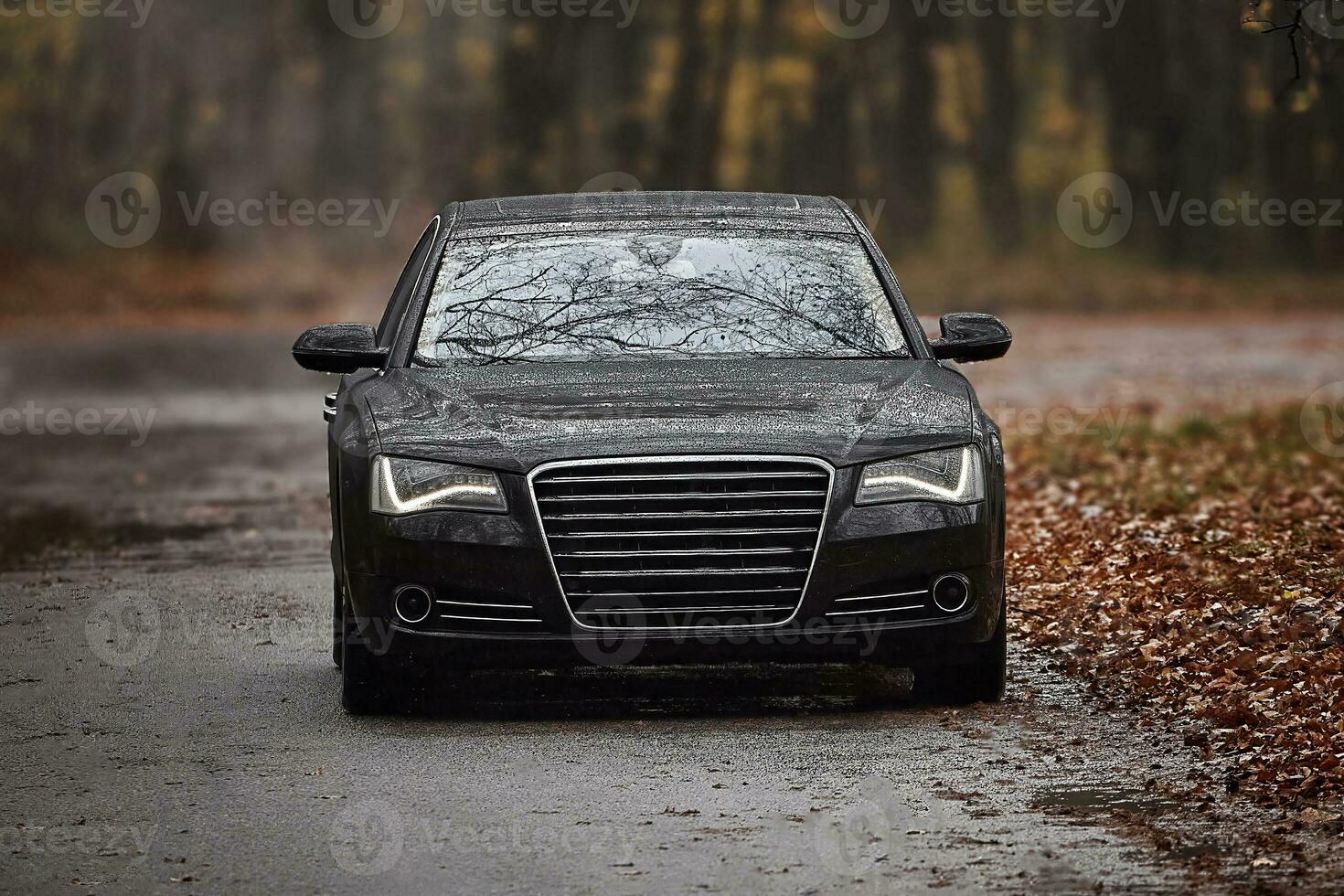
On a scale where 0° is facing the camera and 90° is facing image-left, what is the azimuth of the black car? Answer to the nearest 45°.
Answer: approximately 0°
